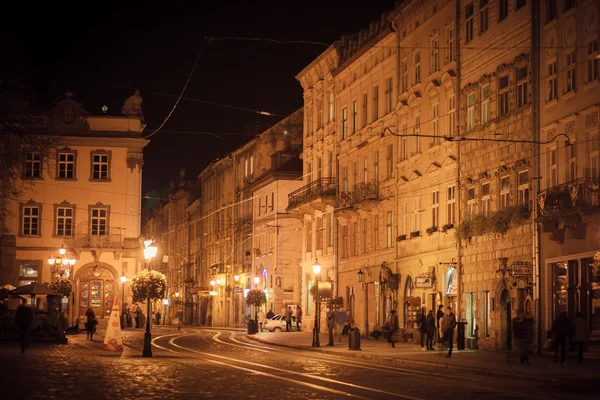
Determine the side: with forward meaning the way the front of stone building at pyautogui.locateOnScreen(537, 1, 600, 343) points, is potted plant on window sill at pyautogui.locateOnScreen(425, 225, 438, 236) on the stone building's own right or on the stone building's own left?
on the stone building's own right

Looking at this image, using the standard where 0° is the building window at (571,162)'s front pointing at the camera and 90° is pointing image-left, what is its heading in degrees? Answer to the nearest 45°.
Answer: approximately 45°

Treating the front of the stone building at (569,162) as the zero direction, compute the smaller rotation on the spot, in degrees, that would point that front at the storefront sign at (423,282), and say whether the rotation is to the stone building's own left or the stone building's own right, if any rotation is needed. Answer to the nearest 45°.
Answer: approximately 90° to the stone building's own right

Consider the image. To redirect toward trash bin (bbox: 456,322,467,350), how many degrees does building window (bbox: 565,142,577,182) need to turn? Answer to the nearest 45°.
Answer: approximately 90° to its right

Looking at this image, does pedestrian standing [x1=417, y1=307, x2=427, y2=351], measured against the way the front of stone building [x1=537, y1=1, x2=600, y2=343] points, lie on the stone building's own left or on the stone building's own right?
on the stone building's own right

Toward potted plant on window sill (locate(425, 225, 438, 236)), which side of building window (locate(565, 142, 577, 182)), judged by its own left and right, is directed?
right

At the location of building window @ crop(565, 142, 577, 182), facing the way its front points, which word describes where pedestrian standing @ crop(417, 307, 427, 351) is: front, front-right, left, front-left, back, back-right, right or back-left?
right
